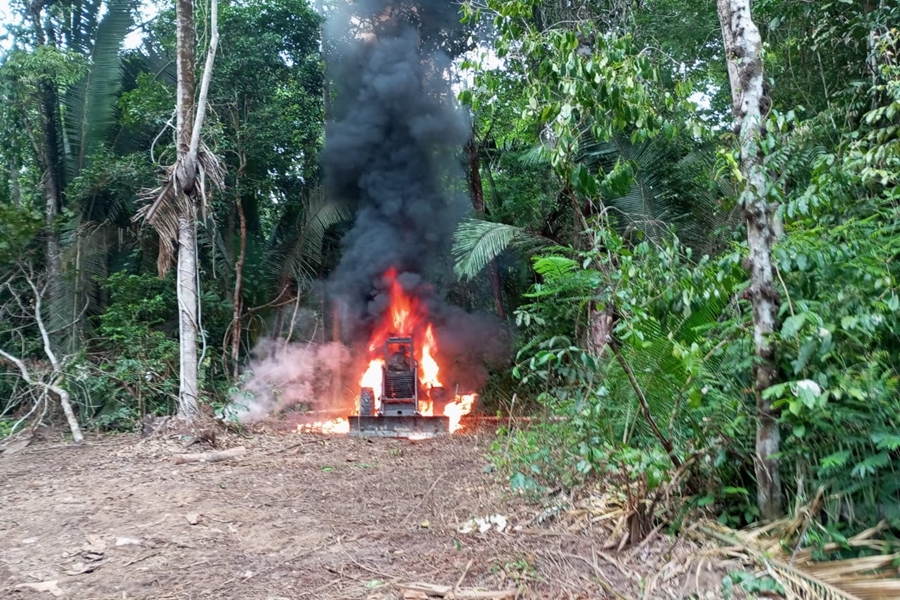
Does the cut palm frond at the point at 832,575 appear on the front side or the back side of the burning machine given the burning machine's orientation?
on the front side

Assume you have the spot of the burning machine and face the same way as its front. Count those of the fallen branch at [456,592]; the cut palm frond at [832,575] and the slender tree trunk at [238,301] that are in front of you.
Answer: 2

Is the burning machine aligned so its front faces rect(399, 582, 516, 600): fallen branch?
yes

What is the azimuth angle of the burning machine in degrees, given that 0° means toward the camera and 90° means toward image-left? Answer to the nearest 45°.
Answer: approximately 0°

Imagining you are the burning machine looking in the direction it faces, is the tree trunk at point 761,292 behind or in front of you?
in front

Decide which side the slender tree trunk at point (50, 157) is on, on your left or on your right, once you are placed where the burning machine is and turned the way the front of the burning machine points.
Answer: on your right
